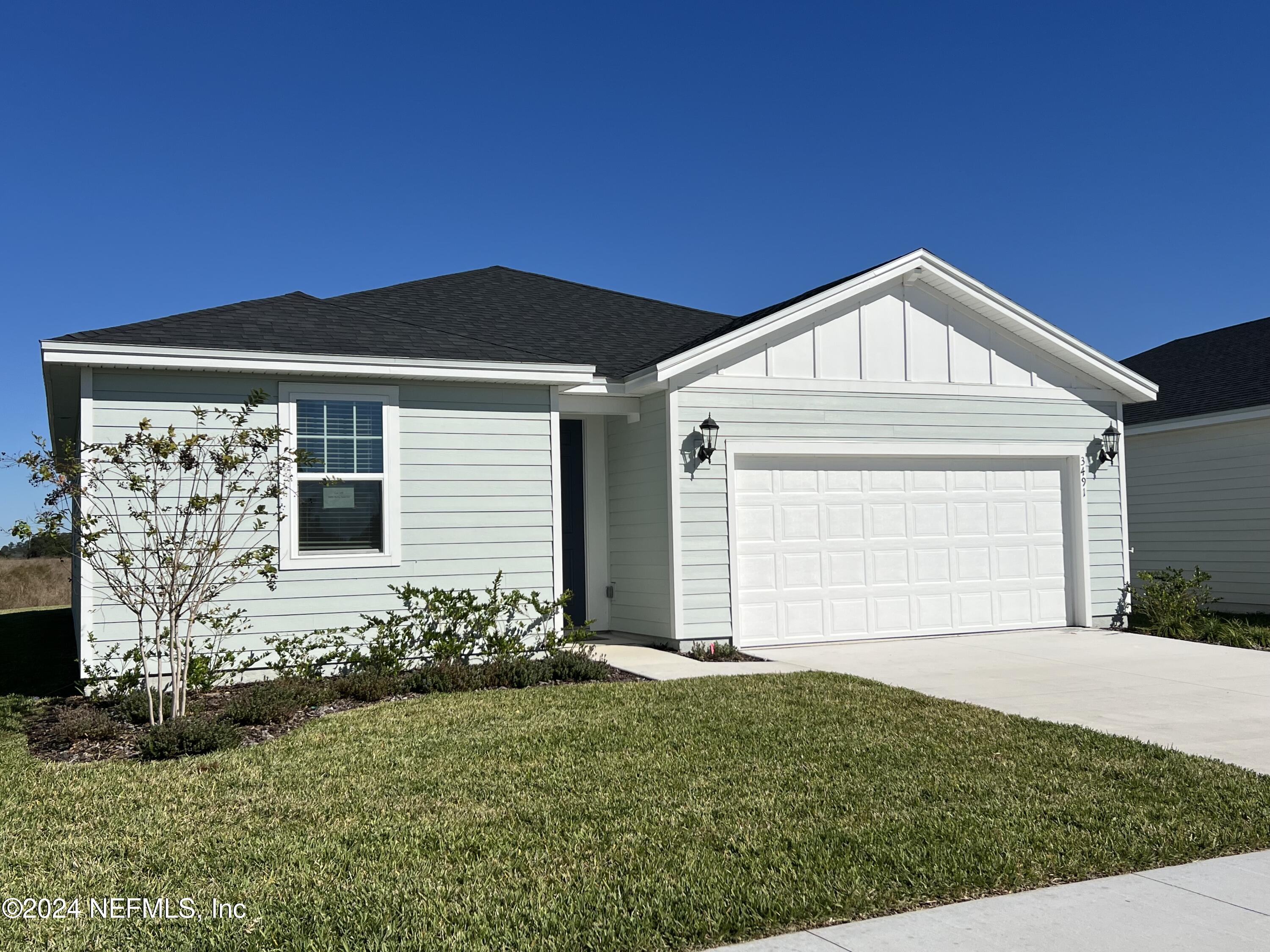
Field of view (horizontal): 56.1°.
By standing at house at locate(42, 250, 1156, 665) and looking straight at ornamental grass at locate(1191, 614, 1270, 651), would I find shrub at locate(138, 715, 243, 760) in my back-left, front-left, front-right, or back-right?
back-right

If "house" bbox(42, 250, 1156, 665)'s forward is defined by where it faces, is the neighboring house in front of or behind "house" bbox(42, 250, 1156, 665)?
behind

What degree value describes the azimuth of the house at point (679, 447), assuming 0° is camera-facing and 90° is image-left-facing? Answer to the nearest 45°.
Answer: approximately 45°

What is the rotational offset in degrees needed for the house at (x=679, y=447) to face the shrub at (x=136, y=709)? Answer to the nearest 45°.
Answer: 0° — it already faces it
